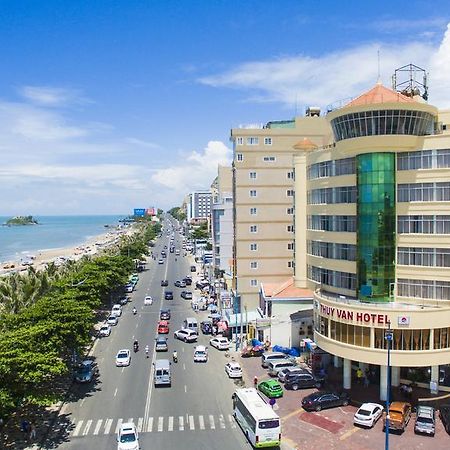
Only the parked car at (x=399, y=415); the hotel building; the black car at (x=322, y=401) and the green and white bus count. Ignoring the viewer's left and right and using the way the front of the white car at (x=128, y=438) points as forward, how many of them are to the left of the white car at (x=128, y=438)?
4

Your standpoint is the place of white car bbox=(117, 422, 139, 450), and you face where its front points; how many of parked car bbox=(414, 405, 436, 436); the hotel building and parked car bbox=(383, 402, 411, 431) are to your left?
3

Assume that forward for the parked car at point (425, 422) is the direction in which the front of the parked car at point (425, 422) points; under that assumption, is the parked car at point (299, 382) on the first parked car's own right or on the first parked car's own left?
on the first parked car's own right

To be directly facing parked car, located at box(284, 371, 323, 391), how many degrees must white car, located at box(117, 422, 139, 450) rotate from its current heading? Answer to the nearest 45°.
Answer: approximately 135° to its left

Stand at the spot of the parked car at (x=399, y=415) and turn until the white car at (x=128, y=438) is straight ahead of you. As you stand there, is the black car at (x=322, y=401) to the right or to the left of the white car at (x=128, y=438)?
right

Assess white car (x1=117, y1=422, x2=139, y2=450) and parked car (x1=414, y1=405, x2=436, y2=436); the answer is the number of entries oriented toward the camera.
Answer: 2

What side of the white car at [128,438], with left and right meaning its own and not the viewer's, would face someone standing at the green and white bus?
left

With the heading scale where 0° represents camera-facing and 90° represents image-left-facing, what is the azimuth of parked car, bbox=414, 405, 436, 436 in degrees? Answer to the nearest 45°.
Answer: approximately 0°

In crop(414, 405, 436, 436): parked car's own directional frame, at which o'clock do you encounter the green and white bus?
The green and white bus is roughly at 2 o'clock from the parked car.

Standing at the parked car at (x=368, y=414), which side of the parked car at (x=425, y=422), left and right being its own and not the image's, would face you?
right

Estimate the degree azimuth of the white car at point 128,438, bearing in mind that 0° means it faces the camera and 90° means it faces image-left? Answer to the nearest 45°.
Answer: approximately 0°
